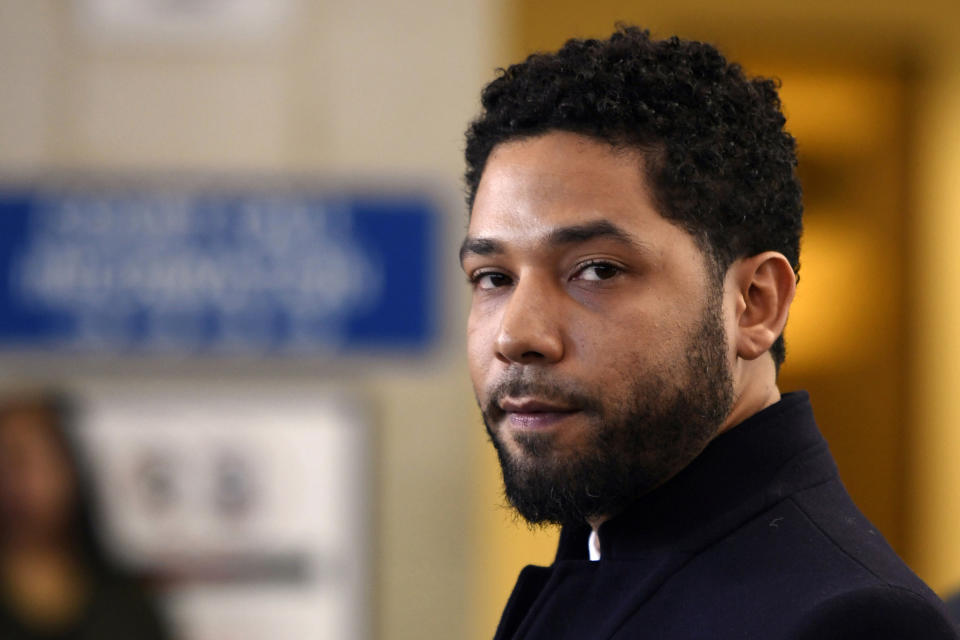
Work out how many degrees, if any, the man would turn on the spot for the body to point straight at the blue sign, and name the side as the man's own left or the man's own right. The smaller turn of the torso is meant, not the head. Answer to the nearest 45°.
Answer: approximately 90° to the man's own right

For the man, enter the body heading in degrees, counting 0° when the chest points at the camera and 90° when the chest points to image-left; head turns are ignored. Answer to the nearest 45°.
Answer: approximately 45°

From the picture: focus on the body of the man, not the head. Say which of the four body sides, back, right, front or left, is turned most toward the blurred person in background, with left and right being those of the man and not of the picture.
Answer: right

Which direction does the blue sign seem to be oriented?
toward the camera

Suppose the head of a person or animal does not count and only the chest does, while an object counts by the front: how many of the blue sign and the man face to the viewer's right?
0

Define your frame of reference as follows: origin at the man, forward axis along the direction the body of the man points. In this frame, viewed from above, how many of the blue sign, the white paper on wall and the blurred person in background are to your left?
0

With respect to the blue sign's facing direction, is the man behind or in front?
in front

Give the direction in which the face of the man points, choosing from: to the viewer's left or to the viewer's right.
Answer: to the viewer's left
